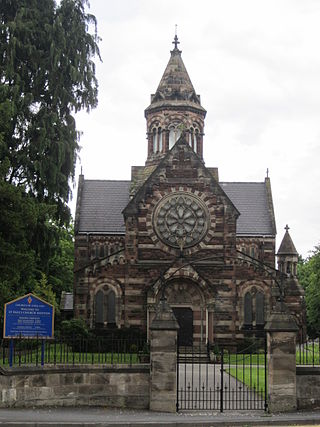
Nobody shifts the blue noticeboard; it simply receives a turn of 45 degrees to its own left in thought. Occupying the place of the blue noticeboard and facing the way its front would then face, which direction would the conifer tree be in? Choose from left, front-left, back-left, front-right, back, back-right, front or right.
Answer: back-left

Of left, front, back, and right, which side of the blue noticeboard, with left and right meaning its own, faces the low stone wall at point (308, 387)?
left

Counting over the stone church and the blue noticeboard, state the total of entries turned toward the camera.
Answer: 2

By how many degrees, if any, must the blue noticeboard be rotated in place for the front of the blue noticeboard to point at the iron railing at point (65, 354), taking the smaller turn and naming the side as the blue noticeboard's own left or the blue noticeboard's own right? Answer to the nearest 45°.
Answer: approximately 135° to the blue noticeboard's own left

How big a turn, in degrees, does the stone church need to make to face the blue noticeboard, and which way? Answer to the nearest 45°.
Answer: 0° — it already faces it
